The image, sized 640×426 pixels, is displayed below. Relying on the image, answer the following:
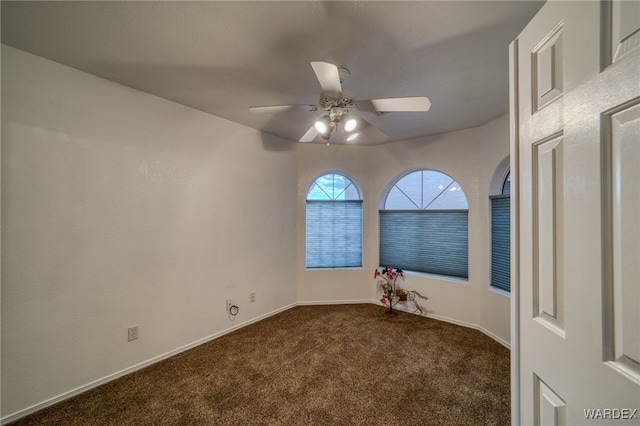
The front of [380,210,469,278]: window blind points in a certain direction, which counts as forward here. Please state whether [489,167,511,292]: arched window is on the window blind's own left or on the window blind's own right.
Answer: on the window blind's own left

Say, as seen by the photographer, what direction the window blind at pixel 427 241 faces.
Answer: facing the viewer and to the left of the viewer

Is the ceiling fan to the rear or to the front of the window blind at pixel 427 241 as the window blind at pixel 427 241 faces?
to the front

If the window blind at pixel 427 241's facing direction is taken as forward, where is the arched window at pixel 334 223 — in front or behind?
in front

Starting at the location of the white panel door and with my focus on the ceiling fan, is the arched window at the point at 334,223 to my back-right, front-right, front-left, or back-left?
front-right

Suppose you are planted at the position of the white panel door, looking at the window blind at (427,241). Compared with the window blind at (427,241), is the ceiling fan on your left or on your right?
left

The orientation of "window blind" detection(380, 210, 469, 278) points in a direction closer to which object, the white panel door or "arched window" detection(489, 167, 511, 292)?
the white panel door

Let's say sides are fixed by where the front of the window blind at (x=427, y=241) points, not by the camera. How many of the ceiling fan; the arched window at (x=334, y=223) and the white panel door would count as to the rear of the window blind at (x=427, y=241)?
0

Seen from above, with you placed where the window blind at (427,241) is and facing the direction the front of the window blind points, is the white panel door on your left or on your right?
on your left
